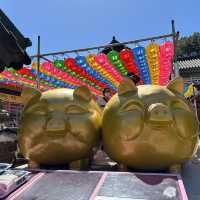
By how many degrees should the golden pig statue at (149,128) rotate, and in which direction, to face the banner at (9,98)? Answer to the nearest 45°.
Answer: approximately 135° to its right

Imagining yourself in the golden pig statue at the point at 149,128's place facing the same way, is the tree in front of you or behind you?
behind

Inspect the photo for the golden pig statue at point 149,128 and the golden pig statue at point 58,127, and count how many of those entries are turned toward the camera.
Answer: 2

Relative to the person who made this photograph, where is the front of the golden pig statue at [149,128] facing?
facing the viewer

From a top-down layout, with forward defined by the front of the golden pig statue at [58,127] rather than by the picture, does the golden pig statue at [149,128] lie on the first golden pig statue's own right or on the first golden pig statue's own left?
on the first golden pig statue's own left
